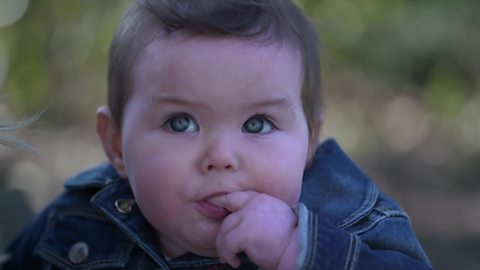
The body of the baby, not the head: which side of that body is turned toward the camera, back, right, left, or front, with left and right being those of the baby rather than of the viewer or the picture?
front
